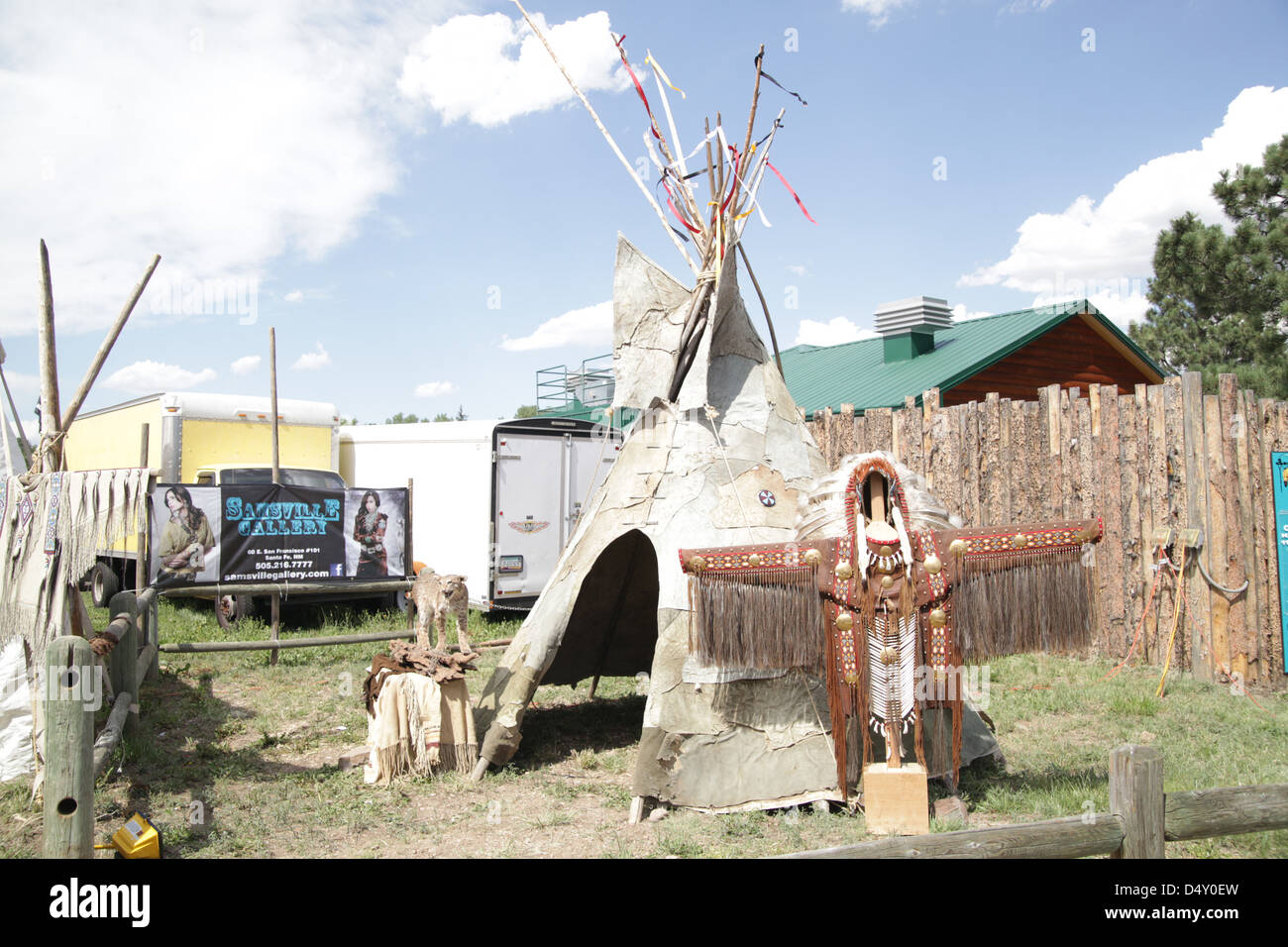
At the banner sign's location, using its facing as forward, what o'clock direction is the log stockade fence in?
The log stockade fence is roughly at 10 o'clock from the banner sign.

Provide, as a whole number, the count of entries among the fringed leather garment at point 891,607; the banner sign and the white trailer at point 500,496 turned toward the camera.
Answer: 2

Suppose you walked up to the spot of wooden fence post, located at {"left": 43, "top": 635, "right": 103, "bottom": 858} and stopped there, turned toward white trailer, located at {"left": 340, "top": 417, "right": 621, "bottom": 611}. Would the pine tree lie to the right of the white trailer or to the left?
right

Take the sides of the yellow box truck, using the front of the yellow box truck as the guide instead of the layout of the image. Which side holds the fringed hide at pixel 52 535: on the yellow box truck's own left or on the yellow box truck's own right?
on the yellow box truck's own right

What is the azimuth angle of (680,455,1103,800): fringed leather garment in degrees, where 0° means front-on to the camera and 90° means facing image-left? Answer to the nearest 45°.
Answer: approximately 0°

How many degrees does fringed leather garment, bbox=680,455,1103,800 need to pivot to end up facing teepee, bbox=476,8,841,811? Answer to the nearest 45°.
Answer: approximately 135° to its right

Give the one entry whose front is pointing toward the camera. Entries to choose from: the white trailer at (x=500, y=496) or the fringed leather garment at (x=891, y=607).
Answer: the fringed leather garment

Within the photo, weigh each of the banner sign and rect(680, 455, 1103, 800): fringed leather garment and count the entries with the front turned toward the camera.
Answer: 2

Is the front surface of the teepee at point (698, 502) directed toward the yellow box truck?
no

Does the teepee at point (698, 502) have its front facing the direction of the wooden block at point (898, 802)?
no

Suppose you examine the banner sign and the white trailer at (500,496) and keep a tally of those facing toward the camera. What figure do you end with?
1

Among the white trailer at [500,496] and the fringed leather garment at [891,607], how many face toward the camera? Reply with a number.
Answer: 1

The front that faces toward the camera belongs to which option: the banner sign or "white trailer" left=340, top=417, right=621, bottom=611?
the banner sign

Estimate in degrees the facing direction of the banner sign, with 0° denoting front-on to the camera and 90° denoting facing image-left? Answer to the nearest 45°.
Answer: approximately 0°

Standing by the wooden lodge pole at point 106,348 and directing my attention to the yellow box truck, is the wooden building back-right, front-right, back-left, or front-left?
front-right

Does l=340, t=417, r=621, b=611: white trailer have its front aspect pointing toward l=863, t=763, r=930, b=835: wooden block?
no

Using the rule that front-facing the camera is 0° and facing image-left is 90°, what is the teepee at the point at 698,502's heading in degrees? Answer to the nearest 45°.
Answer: approximately 45°

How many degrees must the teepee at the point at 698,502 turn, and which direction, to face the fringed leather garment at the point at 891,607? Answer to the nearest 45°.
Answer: approximately 90° to its left

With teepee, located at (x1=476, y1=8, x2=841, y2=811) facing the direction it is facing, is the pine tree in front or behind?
behind

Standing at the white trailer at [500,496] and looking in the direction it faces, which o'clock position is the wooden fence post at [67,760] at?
The wooden fence post is roughly at 8 o'clock from the white trailer.
